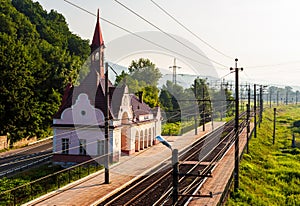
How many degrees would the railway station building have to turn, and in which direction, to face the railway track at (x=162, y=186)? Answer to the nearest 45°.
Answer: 0° — it already faces it
